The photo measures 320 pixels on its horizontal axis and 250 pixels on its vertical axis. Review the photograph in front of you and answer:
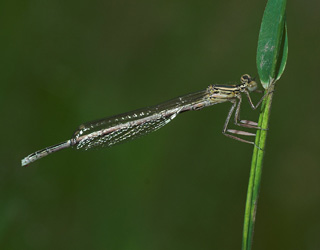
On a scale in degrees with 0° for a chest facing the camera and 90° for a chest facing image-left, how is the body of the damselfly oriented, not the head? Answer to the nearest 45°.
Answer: approximately 270°
